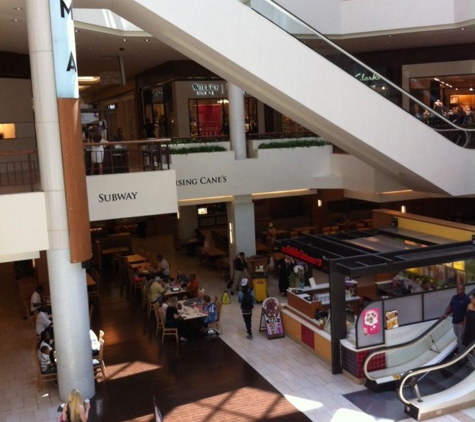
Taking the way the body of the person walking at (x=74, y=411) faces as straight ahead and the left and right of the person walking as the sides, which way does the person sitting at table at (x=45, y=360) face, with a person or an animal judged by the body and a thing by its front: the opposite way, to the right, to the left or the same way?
to the right

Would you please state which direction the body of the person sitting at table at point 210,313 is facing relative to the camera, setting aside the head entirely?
to the viewer's left

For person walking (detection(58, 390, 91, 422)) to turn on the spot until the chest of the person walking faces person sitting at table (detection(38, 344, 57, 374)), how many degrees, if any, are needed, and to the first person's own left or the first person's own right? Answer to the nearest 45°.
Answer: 0° — they already face them

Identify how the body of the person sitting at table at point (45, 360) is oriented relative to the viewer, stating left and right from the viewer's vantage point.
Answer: facing to the right of the viewer

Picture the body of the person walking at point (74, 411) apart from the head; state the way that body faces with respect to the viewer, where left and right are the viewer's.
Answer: facing away from the viewer

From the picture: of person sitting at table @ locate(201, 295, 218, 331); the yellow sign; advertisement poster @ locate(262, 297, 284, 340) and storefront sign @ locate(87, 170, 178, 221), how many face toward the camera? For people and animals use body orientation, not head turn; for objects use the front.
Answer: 3

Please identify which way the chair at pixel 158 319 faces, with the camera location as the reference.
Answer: facing to the right of the viewer

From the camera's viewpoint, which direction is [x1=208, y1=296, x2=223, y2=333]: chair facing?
to the viewer's left

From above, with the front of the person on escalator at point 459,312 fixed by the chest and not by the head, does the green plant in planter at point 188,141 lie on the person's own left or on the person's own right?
on the person's own right

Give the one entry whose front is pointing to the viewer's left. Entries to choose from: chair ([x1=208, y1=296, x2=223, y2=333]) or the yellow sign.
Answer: the chair
